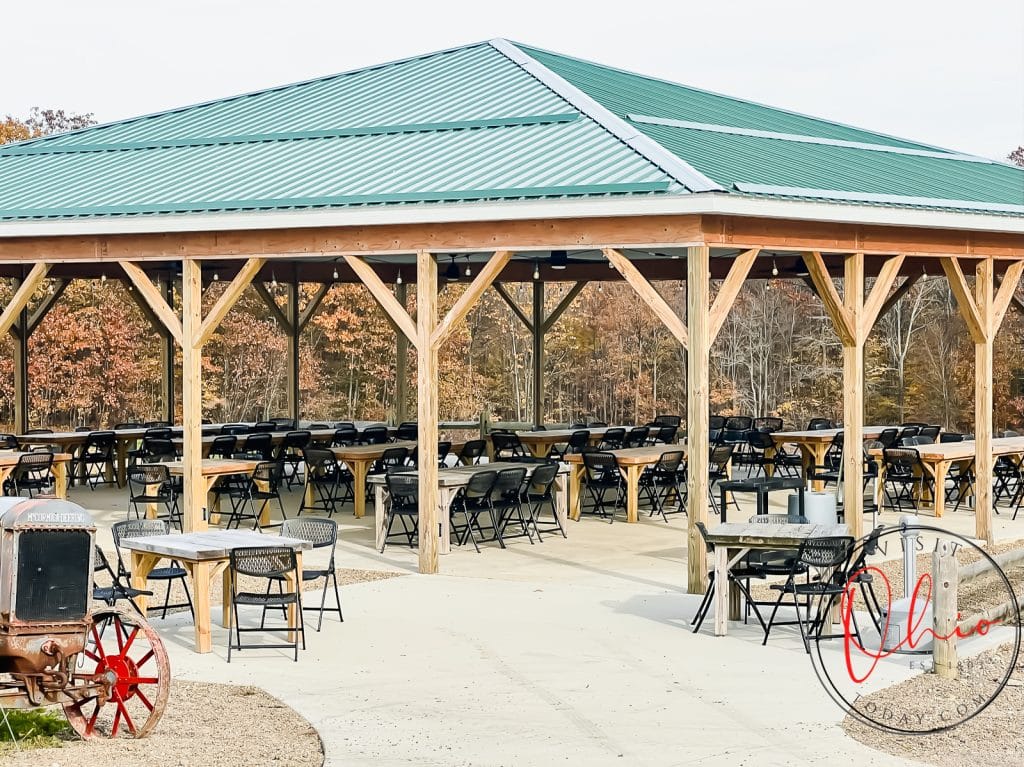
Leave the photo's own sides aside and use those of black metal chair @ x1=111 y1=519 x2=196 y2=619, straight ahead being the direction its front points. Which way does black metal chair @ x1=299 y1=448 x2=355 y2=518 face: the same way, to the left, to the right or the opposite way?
to the left

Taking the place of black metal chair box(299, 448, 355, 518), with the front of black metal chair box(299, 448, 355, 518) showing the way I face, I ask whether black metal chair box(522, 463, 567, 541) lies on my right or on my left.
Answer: on my right

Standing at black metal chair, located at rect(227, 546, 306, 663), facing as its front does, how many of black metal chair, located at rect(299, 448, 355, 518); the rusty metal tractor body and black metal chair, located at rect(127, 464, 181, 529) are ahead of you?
2

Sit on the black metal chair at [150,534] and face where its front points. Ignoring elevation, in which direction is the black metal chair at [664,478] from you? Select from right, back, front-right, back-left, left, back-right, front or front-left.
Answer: left

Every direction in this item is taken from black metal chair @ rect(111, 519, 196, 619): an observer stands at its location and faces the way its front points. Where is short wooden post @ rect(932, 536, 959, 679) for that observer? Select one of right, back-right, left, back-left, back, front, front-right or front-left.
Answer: front

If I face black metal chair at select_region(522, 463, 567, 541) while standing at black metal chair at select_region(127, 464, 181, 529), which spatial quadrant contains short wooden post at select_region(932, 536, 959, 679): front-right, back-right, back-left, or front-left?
front-right

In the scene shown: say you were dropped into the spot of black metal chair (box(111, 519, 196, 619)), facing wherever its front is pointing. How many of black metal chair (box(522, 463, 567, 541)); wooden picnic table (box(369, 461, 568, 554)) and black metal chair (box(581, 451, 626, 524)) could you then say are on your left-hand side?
3

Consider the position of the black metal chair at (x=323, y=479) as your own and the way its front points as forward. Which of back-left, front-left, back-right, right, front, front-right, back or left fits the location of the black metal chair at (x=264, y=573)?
back-right

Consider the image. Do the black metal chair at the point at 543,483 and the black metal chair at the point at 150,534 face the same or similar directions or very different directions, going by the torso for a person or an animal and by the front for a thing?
very different directions

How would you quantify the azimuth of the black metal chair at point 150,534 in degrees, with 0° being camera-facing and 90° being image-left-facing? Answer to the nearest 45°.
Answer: approximately 315°

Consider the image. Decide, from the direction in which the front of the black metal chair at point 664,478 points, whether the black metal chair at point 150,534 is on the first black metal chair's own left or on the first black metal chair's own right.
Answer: on the first black metal chair's own left

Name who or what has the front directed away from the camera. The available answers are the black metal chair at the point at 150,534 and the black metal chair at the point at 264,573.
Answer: the black metal chair at the point at 264,573

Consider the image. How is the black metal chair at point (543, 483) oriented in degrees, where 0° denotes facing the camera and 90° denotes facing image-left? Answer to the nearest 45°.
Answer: approximately 135°

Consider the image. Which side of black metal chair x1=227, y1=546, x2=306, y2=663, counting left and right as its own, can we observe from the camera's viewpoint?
back

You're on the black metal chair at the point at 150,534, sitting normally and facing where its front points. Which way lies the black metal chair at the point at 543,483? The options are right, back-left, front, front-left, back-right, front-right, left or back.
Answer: left

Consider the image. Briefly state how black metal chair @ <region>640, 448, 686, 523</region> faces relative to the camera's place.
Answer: facing away from the viewer and to the left of the viewer

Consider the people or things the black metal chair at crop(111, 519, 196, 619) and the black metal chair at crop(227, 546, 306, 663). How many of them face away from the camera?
1
